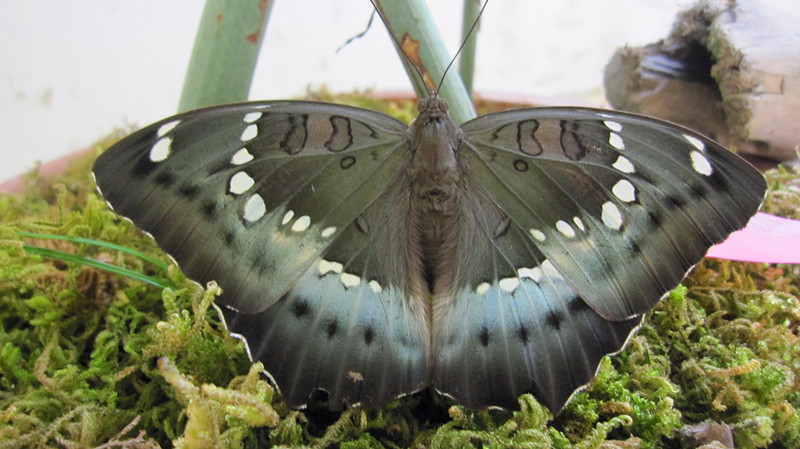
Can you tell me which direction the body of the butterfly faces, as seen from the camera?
away from the camera
